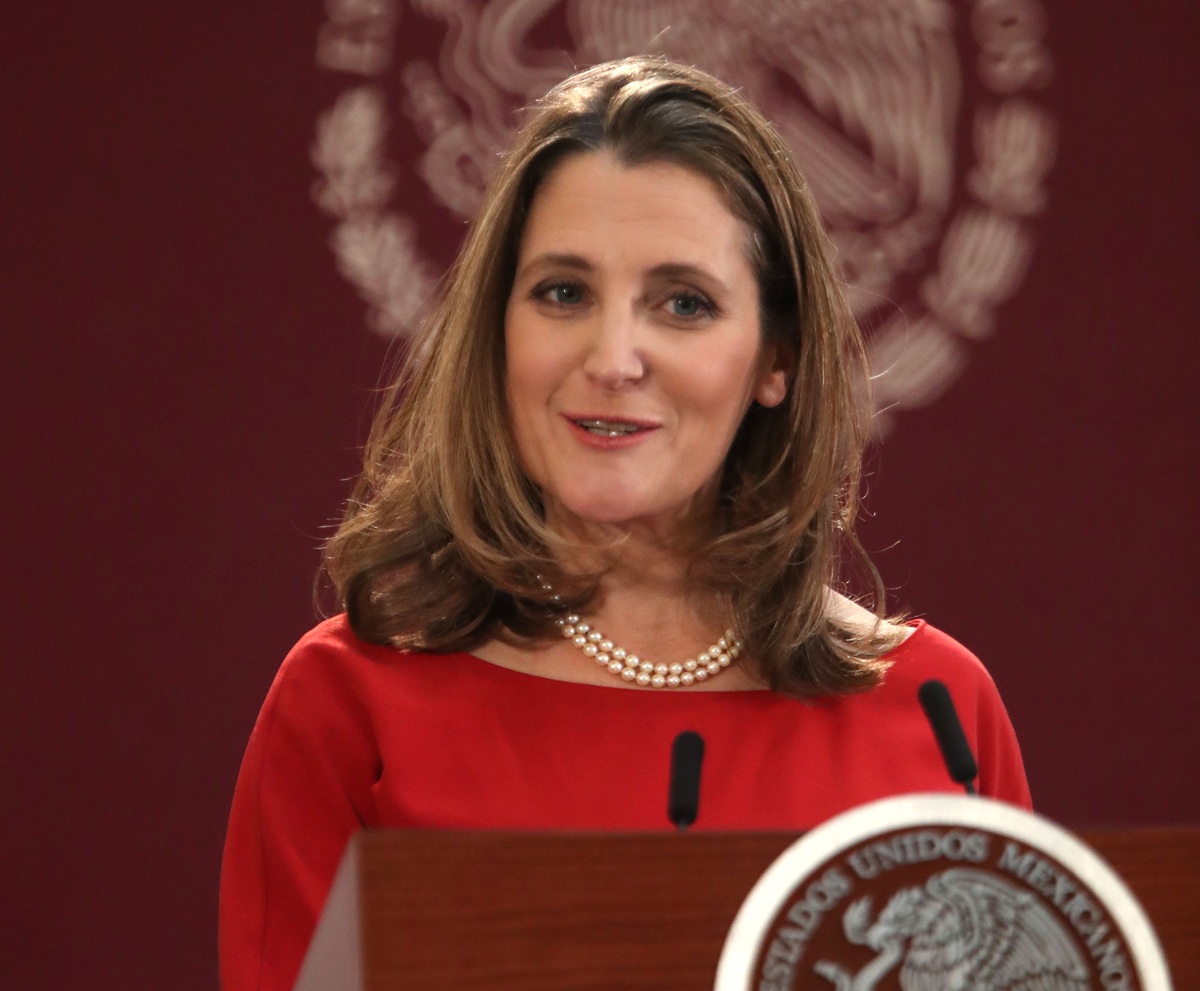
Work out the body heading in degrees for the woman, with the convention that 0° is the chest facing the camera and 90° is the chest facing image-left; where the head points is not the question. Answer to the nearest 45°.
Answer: approximately 0°

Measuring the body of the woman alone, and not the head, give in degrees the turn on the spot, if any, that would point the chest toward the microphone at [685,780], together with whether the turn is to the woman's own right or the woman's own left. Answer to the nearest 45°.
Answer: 0° — they already face it

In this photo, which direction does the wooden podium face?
toward the camera

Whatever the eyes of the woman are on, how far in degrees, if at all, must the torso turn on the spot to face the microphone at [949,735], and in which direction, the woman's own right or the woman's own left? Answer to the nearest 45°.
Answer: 0° — they already face it

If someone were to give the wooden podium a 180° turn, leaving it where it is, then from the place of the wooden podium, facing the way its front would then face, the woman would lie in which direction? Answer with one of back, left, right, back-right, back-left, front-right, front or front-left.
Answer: front
